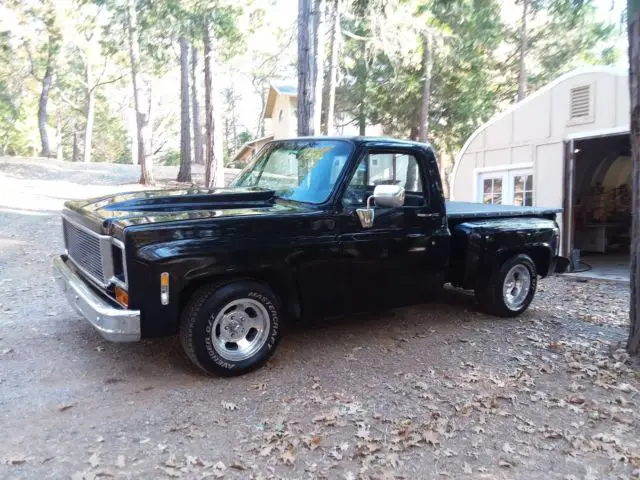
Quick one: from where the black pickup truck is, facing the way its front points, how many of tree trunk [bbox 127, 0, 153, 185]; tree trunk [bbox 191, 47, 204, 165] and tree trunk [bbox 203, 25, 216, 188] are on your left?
0

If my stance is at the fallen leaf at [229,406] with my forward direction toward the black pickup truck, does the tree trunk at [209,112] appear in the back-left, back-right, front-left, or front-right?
front-left

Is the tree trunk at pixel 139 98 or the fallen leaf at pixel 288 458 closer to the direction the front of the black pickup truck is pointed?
the fallen leaf

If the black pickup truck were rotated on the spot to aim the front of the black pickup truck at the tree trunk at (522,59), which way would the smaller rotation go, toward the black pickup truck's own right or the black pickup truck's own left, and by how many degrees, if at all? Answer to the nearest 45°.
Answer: approximately 180°

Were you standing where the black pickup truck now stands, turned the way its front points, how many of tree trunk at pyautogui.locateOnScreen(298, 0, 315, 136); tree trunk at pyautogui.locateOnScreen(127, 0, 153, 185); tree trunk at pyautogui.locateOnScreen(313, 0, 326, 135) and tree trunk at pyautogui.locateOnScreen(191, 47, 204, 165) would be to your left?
0

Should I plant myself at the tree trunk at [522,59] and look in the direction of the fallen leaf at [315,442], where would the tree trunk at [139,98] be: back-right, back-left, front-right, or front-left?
front-right

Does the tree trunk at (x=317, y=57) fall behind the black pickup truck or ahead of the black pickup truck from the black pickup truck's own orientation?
behind

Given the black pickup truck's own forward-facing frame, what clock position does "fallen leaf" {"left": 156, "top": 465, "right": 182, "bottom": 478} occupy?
The fallen leaf is roughly at 11 o'clock from the black pickup truck.

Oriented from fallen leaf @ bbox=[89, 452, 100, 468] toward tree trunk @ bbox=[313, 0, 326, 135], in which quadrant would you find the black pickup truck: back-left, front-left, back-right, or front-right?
front-right

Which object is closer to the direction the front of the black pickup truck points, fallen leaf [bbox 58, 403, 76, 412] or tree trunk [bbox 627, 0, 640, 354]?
the fallen leaf

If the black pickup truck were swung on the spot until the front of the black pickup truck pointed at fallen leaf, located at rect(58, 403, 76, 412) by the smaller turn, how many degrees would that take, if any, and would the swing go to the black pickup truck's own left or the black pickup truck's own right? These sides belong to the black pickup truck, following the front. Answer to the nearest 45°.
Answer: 0° — it already faces it

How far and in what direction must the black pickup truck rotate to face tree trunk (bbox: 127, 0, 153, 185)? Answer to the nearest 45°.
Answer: approximately 135° to its right

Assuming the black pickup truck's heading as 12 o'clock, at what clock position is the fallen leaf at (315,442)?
The fallen leaf is roughly at 10 o'clock from the black pickup truck.

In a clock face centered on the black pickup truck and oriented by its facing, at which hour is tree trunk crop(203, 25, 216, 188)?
The tree trunk is roughly at 4 o'clock from the black pickup truck.

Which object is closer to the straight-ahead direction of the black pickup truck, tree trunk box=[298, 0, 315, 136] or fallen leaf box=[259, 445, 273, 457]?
the fallen leaf

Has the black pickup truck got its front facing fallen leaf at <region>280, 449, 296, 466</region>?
no

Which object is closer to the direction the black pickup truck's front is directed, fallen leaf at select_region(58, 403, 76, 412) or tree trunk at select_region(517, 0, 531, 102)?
the fallen leaf

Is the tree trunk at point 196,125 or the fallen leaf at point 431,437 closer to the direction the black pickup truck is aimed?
the fallen leaf
